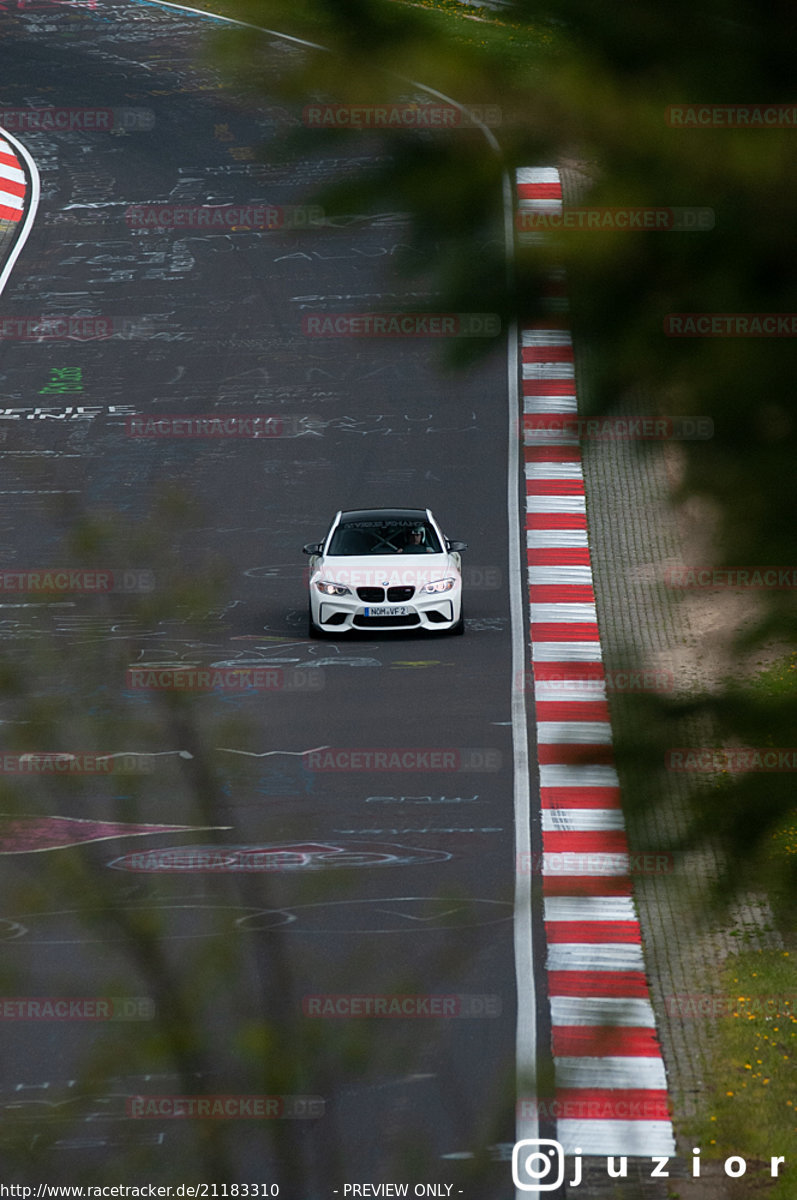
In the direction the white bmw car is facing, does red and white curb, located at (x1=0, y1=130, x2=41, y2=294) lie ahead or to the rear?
to the rear

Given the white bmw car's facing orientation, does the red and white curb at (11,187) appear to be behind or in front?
behind

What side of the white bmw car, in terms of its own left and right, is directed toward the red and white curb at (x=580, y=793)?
front

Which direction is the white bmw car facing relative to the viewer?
toward the camera
